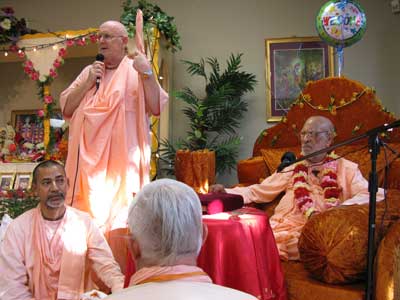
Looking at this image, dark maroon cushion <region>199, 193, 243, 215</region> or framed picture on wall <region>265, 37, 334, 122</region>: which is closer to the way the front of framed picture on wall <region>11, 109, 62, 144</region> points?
the dark maroon cushion

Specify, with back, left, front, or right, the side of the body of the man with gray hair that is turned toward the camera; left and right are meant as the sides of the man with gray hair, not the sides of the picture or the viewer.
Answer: back

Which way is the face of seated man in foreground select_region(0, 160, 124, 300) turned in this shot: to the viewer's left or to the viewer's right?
to the viewer's right

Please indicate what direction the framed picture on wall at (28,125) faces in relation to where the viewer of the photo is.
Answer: facing the viewer

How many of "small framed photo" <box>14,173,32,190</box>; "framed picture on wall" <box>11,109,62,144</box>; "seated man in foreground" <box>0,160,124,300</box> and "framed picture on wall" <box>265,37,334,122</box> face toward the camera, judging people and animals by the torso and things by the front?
4

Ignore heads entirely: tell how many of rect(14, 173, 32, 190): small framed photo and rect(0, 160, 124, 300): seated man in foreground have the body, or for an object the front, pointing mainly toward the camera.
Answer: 2

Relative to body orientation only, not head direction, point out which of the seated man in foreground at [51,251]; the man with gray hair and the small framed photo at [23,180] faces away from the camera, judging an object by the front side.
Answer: the man with gray hair

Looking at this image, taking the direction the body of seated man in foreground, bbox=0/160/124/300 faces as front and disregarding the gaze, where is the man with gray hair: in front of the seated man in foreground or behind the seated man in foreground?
in front

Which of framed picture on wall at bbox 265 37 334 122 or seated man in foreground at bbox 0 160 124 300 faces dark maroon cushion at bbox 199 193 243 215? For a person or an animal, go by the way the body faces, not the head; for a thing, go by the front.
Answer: the framed picture on wall

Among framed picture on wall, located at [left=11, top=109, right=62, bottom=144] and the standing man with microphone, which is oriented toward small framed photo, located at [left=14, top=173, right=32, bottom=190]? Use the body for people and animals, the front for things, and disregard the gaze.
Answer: the framed picture on wall

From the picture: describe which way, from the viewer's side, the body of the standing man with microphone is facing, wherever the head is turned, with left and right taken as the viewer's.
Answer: facing the viewer and to the left of the viewer
